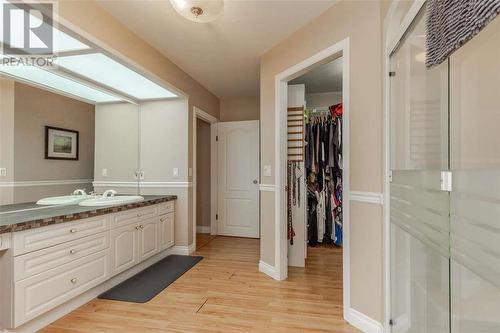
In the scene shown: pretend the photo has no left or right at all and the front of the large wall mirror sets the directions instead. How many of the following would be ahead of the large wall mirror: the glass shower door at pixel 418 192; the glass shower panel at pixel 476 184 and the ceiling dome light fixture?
3

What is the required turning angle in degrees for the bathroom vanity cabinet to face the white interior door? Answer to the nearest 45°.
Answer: approximately 90° to its left

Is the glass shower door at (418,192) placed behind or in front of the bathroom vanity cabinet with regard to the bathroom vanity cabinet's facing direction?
in front

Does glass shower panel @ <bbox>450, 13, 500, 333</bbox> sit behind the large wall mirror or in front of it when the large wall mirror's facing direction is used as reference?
in front

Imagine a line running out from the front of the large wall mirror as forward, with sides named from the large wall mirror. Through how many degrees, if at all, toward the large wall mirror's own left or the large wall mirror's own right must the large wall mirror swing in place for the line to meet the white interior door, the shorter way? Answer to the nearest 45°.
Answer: approximately 90° to the large wall mirror's own left

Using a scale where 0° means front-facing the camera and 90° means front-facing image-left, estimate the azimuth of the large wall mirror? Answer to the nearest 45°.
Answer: approximately 315°

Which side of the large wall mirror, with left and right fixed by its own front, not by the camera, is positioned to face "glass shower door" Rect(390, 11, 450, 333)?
front

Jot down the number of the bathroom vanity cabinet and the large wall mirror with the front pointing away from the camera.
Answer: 0

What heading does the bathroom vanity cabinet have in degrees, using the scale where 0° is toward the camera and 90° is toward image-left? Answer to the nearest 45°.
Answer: approximately 315°
